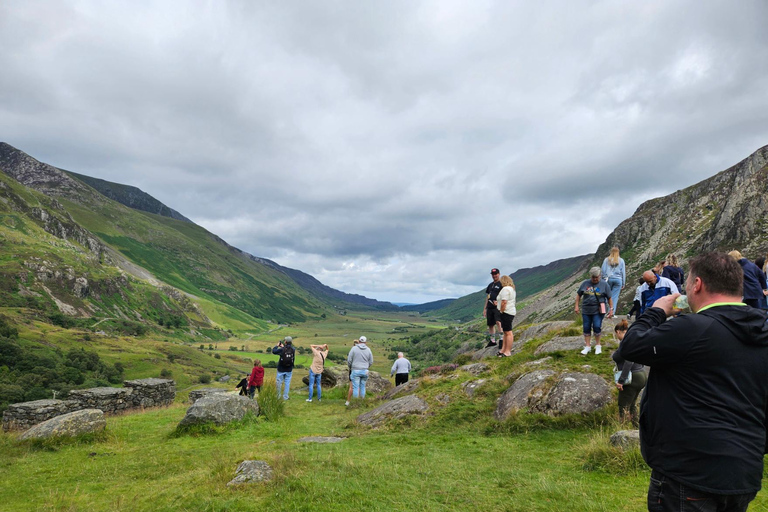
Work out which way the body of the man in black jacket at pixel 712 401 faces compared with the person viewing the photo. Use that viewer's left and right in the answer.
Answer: facing away from the viewer and to the left of the viewer

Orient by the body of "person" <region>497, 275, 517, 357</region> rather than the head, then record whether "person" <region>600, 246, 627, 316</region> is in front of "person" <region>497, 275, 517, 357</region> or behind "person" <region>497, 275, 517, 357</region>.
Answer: behind

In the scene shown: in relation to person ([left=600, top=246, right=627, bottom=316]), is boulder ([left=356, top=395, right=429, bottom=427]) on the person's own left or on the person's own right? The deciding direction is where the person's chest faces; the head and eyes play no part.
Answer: on the person's own left

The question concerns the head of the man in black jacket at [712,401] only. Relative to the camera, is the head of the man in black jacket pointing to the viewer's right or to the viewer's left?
to the viewer's left

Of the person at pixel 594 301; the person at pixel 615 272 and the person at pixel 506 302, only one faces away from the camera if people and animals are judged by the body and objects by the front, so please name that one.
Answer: the person at pixel 615 272

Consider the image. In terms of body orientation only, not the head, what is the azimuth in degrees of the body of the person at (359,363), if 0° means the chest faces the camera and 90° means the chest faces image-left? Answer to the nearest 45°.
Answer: approximately 180°

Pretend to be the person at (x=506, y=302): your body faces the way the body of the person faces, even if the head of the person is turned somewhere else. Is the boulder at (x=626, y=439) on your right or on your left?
on your left

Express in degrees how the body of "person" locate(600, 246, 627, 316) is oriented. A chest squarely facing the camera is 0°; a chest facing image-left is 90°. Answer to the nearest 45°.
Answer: approximately 180°
